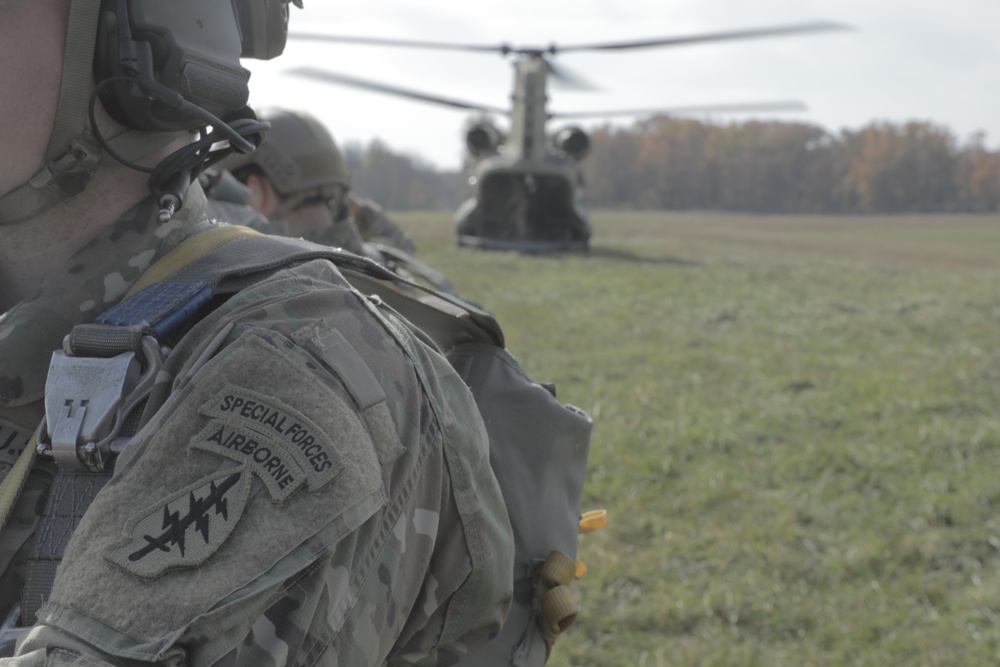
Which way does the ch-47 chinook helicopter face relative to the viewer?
away from the camera

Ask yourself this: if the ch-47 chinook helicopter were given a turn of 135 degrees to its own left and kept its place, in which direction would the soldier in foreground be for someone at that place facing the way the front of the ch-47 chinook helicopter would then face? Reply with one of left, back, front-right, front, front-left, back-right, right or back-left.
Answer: front-left
